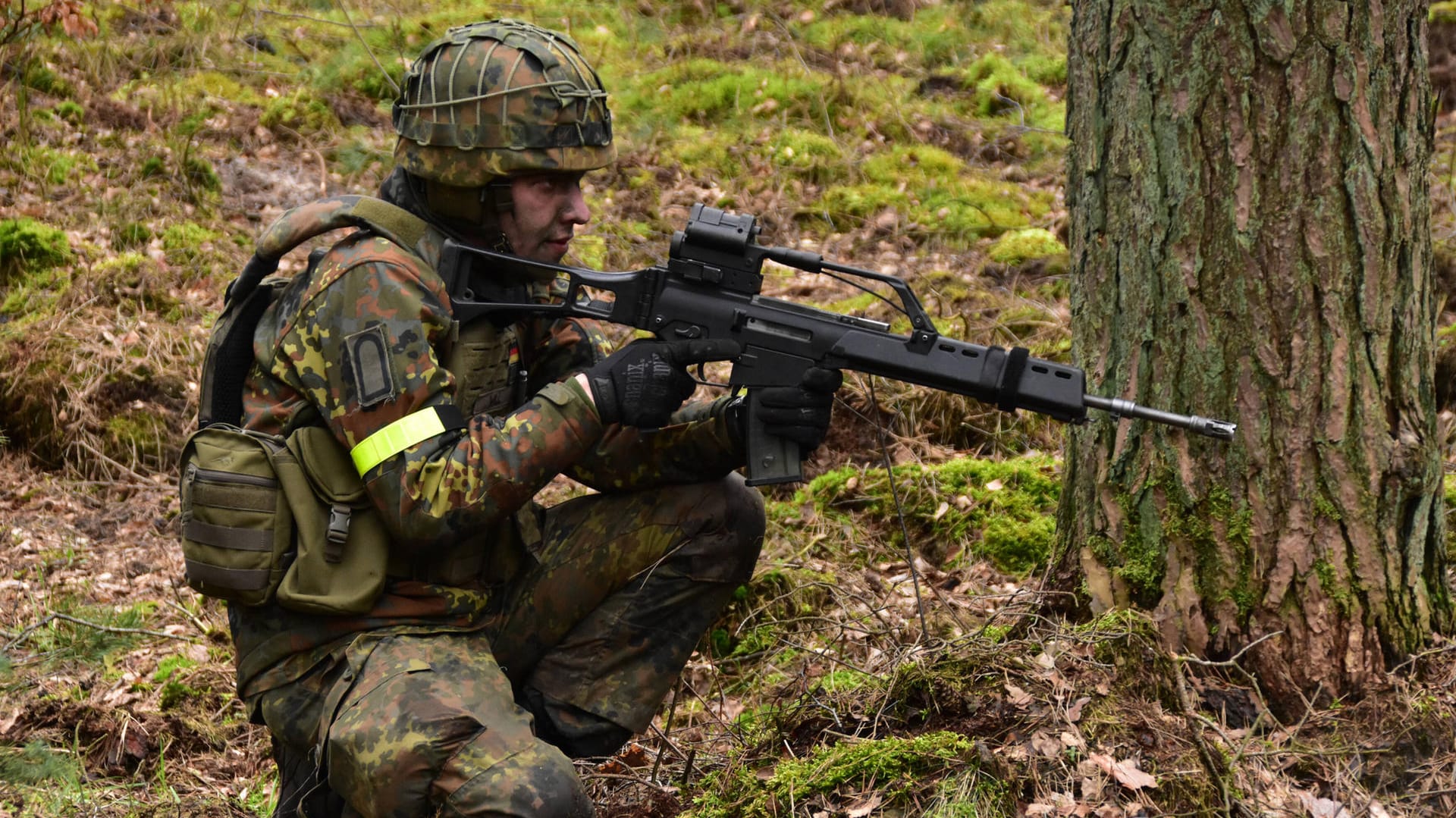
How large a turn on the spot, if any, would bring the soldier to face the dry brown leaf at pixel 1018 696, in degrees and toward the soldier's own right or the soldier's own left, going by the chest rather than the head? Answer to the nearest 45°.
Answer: approximately 45° to the soldier's own right

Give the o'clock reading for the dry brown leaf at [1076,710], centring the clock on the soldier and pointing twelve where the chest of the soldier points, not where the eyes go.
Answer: The dry brown leaf is roughly at 1 o'clock from the soldier.

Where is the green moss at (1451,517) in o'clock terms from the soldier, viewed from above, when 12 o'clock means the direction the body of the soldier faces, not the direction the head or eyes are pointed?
The green moss is roughly at 12 o'clock from the soldier.

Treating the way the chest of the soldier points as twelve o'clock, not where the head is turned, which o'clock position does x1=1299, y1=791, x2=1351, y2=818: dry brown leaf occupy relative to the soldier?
The dry brown leaf is roughly at 1 o'clock from the soldier.

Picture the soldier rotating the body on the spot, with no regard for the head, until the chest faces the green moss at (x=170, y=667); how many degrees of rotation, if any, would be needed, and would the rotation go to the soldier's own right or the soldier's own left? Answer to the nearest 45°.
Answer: approximately 135° to the soldier's own left

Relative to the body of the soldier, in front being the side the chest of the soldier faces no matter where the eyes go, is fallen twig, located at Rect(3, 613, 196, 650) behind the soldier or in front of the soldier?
behind

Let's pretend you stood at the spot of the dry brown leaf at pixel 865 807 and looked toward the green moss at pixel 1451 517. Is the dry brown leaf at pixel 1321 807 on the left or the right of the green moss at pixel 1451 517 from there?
right

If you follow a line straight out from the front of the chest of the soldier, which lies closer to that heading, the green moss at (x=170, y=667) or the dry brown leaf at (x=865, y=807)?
the dry brown leaf

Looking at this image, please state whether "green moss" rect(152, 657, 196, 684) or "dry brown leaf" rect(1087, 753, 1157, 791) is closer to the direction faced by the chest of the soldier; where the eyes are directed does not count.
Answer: the dry brown leaf

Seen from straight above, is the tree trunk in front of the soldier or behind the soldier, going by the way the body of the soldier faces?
in front

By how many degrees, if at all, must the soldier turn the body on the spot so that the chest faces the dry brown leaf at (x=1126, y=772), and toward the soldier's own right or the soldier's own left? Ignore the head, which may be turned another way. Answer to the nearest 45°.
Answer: approximately 45° to the soldier's own right

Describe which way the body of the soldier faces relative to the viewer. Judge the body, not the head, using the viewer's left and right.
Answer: facing to the right of the viewer

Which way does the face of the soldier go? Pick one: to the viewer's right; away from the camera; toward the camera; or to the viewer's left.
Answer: to the viewer's right
